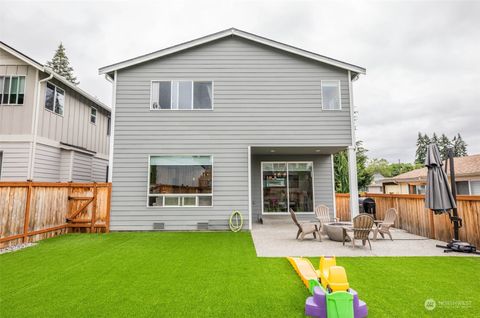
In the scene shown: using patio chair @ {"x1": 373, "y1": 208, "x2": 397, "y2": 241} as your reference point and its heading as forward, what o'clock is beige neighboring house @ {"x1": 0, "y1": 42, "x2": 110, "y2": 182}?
The beige neighboring house is roughly at 1 o'clock from the patio chair.

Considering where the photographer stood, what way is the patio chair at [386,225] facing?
facing the viewer and to the left of the viewer

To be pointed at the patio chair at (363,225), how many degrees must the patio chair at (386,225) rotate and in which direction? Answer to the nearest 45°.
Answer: approximately 45° to its left

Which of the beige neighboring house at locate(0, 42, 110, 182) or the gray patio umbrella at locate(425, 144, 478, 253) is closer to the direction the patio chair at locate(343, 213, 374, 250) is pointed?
the beige neighboring house

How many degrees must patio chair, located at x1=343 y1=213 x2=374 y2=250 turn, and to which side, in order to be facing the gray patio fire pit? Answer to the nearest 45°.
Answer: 0° — it already faces it

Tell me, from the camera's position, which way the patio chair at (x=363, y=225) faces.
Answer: facing away from the viewer and to the left of the viewer

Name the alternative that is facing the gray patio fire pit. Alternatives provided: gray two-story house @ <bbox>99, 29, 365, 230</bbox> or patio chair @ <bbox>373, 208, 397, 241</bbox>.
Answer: the patio chair

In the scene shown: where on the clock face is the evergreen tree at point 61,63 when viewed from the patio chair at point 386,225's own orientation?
The evergreen tree is roughly at 2 o'clock from the patio chair.

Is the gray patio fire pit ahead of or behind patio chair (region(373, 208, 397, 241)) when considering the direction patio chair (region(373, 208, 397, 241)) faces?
ahead
